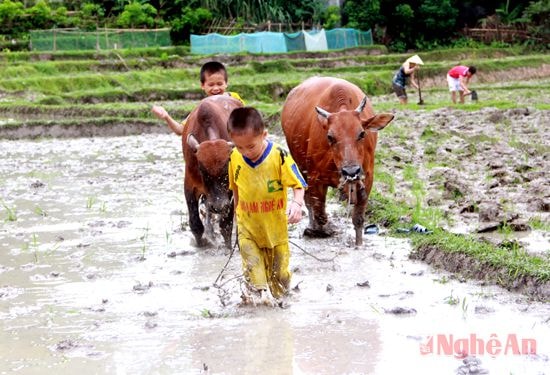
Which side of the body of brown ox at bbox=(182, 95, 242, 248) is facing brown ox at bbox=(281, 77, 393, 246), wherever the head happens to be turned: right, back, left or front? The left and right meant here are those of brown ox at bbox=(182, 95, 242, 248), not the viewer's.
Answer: left

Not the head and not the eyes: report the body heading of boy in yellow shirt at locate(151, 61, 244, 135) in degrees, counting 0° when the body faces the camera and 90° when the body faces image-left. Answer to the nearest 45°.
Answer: approximately 0°

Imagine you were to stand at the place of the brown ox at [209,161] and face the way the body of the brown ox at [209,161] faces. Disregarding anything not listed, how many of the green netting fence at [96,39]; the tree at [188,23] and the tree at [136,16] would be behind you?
3

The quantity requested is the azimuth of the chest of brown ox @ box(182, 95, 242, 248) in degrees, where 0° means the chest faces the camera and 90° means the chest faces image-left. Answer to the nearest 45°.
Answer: approximately 0°

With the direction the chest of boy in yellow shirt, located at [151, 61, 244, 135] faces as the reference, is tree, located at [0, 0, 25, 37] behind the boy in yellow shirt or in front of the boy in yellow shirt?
behind

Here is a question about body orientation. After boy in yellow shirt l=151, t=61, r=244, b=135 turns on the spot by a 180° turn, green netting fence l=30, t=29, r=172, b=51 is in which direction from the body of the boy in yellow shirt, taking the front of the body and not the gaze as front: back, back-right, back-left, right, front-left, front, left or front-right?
front

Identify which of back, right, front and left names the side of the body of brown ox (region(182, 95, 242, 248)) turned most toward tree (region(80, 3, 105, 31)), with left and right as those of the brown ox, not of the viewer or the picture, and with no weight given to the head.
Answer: back

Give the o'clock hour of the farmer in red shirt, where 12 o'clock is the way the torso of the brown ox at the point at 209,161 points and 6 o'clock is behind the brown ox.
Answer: The farmer in red shirt is roughly at 7 o'clock from the brown ox.

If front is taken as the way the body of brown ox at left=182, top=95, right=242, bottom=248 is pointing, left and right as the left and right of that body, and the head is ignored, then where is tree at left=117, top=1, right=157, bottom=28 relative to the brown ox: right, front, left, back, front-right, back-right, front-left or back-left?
back

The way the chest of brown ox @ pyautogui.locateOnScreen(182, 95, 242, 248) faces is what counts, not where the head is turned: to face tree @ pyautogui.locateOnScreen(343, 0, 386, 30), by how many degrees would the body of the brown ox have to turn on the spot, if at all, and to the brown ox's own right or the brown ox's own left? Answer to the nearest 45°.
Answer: approximately 180°

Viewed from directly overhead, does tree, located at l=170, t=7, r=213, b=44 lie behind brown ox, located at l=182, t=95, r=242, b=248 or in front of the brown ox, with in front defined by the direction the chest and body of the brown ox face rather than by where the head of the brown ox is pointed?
behind

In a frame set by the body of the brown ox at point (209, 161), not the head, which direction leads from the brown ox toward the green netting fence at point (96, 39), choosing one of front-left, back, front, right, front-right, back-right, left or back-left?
back
